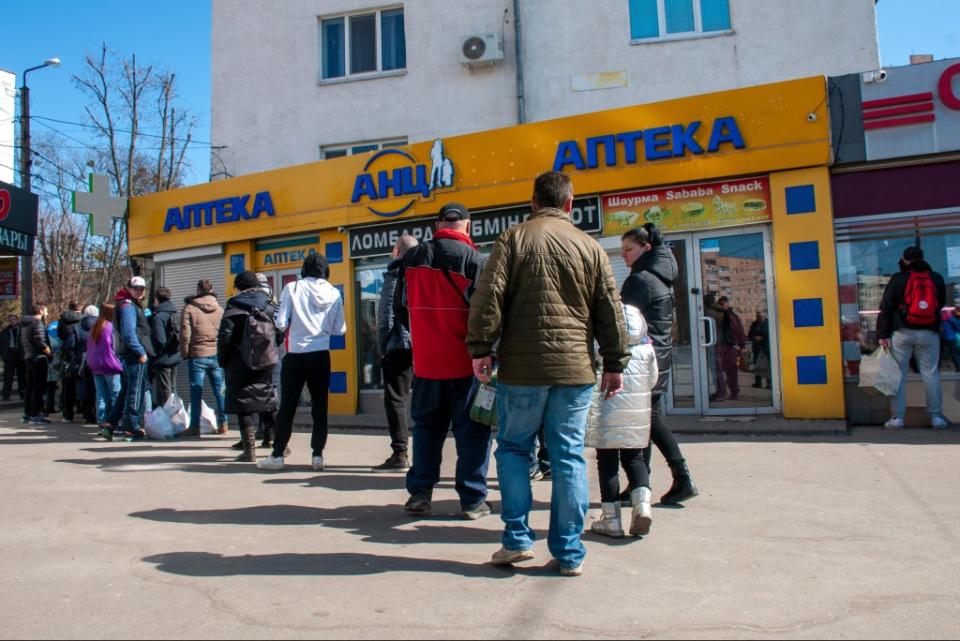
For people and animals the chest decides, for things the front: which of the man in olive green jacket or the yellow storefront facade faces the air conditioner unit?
the man in olive green jacket

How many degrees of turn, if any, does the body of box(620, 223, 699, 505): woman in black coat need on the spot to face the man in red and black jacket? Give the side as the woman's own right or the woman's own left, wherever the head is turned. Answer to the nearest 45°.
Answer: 0° — they already face them

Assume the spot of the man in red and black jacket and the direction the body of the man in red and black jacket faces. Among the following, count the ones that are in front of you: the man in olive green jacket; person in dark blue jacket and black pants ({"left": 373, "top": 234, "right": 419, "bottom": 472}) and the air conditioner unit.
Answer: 2

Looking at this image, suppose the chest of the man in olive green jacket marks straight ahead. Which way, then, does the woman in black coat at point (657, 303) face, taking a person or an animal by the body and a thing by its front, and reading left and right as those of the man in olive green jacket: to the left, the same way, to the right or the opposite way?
to the left

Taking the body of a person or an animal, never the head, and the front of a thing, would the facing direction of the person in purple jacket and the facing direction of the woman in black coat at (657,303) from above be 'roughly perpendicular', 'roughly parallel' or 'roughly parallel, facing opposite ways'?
roughly perpendicular

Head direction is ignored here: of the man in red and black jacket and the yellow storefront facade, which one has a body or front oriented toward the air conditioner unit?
the man in red and black jacket

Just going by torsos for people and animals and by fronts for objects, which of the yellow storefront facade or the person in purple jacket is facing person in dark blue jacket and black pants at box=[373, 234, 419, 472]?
the yellow storefront facade

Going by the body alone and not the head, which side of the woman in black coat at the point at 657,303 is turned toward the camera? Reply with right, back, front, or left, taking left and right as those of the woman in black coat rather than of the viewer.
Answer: left

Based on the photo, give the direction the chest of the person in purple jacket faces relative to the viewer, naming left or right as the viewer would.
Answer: facing away from the viewer and to the right of the viewer

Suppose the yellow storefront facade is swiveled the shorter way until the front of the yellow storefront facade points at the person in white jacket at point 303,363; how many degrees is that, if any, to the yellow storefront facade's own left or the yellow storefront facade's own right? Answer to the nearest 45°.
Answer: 0° — it already faces them

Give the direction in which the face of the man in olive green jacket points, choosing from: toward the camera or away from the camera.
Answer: away from the camera
